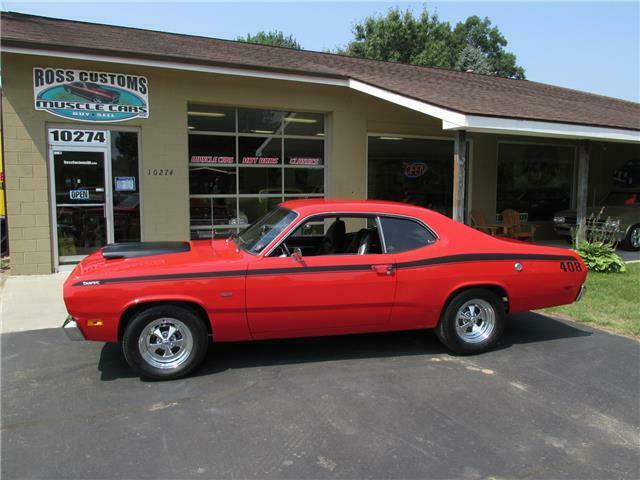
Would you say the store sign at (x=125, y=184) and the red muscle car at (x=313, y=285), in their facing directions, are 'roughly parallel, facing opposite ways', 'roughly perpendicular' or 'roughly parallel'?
roughly perpendicular

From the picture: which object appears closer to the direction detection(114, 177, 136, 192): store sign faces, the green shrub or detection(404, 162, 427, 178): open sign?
the green shrub

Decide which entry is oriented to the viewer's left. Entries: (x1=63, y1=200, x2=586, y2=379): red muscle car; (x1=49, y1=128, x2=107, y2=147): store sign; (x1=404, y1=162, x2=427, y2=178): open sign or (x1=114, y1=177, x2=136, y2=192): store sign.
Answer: the red muscle car

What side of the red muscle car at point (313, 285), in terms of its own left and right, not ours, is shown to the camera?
left

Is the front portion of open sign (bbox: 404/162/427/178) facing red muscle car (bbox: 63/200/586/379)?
yes

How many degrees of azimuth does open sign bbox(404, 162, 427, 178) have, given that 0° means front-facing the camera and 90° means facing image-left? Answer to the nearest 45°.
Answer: approximately 0°
